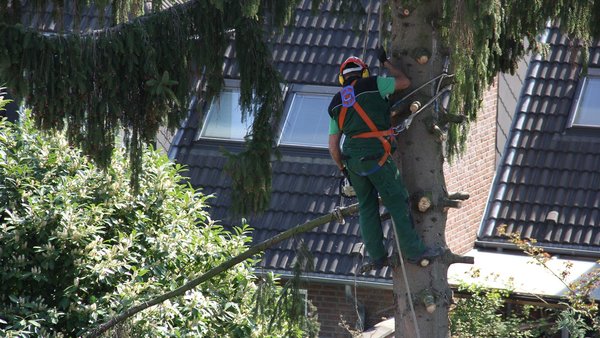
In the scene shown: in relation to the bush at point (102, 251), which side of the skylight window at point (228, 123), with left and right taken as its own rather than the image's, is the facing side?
front

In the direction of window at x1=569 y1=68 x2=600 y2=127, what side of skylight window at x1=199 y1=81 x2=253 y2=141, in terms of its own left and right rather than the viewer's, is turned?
left

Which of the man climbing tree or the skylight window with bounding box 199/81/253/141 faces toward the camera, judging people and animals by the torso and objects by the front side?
the skylight window

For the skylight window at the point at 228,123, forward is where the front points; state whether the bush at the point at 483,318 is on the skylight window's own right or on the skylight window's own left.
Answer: on the skylight window's own left

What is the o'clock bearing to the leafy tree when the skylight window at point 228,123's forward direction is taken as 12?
The leafy tree is roughly at 12 o'clock from the skylight window.

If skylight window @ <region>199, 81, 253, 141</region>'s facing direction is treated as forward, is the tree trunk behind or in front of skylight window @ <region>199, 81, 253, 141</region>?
in front

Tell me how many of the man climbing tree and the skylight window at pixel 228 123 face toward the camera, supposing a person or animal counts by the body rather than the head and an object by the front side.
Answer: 1

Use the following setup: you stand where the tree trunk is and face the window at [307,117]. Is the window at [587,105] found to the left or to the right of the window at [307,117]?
right

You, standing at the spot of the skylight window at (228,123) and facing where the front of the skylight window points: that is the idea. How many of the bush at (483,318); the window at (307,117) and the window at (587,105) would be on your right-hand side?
0

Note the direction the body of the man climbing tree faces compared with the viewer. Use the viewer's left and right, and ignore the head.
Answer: facing away from the viewer and to the right of the viewer

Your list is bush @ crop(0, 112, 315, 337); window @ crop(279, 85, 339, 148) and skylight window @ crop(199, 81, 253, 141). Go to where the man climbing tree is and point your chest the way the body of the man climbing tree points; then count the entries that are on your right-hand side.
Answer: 0

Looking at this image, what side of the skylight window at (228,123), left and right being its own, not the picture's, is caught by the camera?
front
